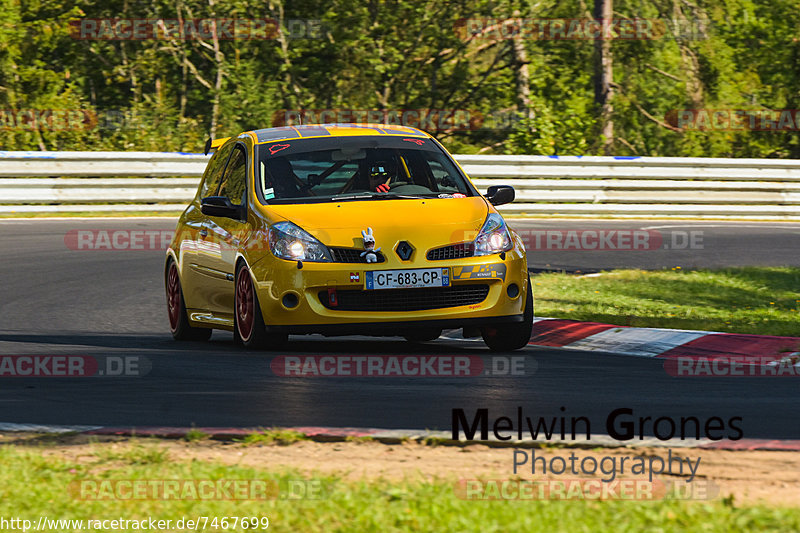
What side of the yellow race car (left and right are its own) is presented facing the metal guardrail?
back

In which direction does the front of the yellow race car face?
toward the camera

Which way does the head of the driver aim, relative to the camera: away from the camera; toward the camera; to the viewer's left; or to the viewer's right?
toward the camera
